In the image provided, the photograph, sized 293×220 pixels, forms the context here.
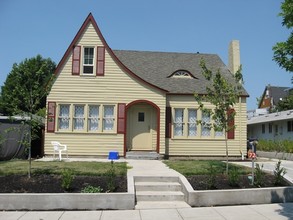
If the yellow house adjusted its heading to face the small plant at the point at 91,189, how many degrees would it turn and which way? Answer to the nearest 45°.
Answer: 0° — it already faces it

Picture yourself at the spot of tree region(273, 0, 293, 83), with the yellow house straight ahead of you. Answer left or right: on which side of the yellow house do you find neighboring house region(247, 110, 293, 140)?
right

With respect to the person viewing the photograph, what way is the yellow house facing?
facing the viewer

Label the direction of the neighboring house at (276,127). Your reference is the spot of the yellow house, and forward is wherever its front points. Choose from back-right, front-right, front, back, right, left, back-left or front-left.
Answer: back-left

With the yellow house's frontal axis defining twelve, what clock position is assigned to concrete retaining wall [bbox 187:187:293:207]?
The concrete retaining wall is roughly at 11 o'clock from the yellow house.

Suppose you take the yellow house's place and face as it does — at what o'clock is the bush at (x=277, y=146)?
The bush is roughly at 8 o'clock from the yellow house.
